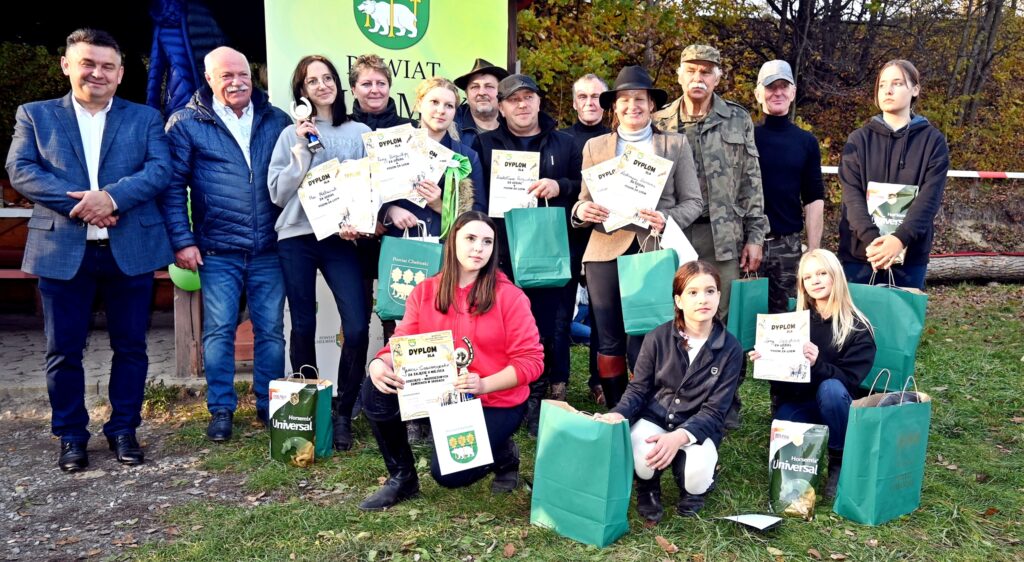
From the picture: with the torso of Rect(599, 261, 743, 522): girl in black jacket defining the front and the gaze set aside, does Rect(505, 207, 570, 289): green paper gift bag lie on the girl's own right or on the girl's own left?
on the girl's own right

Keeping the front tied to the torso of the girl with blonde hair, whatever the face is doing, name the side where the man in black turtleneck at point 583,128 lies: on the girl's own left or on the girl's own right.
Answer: on the girl's own right

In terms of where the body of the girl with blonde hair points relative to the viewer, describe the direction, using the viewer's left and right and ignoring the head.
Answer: facing the viewer and to the left of the viewer

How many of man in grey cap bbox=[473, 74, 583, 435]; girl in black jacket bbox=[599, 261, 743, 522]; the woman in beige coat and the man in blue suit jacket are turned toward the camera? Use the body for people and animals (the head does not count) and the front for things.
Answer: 4

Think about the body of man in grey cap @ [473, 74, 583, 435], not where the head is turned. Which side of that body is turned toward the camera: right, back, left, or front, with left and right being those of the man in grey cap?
front

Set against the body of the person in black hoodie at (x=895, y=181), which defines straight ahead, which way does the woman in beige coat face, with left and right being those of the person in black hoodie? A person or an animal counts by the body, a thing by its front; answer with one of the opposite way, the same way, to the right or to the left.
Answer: the same way

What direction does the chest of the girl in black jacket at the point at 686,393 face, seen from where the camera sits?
toward the camera

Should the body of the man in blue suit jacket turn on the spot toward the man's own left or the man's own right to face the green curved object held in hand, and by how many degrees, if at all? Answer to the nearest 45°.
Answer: approximately 135° to the man's own left

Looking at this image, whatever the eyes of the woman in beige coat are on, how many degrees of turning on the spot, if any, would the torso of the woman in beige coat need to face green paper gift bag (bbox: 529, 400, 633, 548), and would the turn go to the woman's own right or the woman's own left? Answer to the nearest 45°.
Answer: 0° — they already face it

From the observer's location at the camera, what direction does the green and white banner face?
facing the viewer

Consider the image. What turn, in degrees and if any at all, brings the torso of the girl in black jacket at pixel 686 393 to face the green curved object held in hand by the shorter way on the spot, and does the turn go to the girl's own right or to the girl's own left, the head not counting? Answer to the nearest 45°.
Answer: approximately 90° to the girl's own right

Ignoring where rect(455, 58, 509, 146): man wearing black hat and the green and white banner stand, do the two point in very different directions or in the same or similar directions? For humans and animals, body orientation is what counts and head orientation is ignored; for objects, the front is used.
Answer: same or similar directions

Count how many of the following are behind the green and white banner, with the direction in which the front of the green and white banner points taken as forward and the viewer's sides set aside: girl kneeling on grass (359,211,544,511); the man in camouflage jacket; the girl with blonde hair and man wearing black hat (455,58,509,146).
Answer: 0

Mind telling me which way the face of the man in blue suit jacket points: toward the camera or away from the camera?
toward the camera

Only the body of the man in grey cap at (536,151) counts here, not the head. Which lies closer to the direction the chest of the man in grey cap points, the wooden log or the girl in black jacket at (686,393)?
the girl in black jacket

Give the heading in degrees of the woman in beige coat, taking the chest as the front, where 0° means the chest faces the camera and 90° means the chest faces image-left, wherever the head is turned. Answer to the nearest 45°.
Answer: approximately 0°
